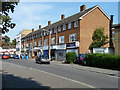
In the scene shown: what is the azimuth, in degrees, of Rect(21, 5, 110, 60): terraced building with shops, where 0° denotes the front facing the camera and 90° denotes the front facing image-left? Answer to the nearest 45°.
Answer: approximately 45°

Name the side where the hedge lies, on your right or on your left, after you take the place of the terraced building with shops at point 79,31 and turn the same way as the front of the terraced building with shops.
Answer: on your left

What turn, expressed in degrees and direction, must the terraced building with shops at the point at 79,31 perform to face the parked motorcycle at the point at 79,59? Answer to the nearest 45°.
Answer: approximately 45° to its left
